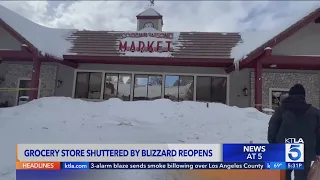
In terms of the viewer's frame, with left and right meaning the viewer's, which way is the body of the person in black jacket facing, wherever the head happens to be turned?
facing away from the viewer

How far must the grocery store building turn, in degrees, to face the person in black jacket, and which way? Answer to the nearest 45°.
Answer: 0° — it already faces them

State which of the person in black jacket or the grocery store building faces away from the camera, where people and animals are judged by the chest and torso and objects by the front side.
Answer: the person in black jacket

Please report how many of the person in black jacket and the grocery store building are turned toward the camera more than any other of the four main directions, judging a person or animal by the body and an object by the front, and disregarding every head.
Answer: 1

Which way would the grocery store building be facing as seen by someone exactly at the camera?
facing the viewer
